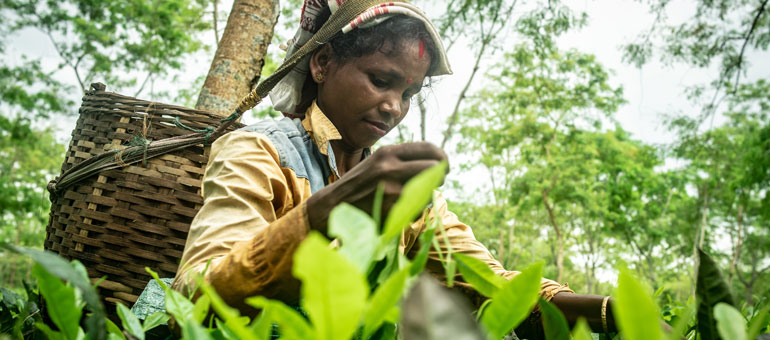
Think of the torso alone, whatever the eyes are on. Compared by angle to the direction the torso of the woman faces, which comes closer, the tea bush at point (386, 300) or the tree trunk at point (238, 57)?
the tea bush

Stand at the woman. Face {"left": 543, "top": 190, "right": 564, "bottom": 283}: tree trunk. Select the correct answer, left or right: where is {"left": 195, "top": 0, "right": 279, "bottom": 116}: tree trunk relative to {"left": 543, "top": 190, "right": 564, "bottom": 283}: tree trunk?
left

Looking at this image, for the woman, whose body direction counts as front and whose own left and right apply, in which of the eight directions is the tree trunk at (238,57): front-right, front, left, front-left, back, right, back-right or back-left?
back

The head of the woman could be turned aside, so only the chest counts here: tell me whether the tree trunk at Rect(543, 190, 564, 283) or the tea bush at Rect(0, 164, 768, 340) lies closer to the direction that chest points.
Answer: the tea bush

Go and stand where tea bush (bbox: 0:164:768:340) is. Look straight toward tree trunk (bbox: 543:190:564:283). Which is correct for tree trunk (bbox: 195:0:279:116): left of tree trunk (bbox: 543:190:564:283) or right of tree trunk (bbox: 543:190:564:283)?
left

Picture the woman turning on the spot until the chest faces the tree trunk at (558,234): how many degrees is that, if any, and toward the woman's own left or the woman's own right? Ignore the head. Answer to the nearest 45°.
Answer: approximately 90° to the woman's own left

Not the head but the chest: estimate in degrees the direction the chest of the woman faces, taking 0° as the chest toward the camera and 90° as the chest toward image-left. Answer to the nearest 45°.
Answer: approximately 315°
